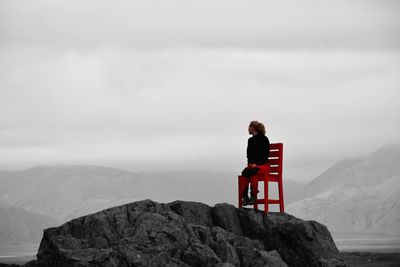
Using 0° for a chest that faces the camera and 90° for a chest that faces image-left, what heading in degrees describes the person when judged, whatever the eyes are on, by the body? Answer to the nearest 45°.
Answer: approximately 90°
